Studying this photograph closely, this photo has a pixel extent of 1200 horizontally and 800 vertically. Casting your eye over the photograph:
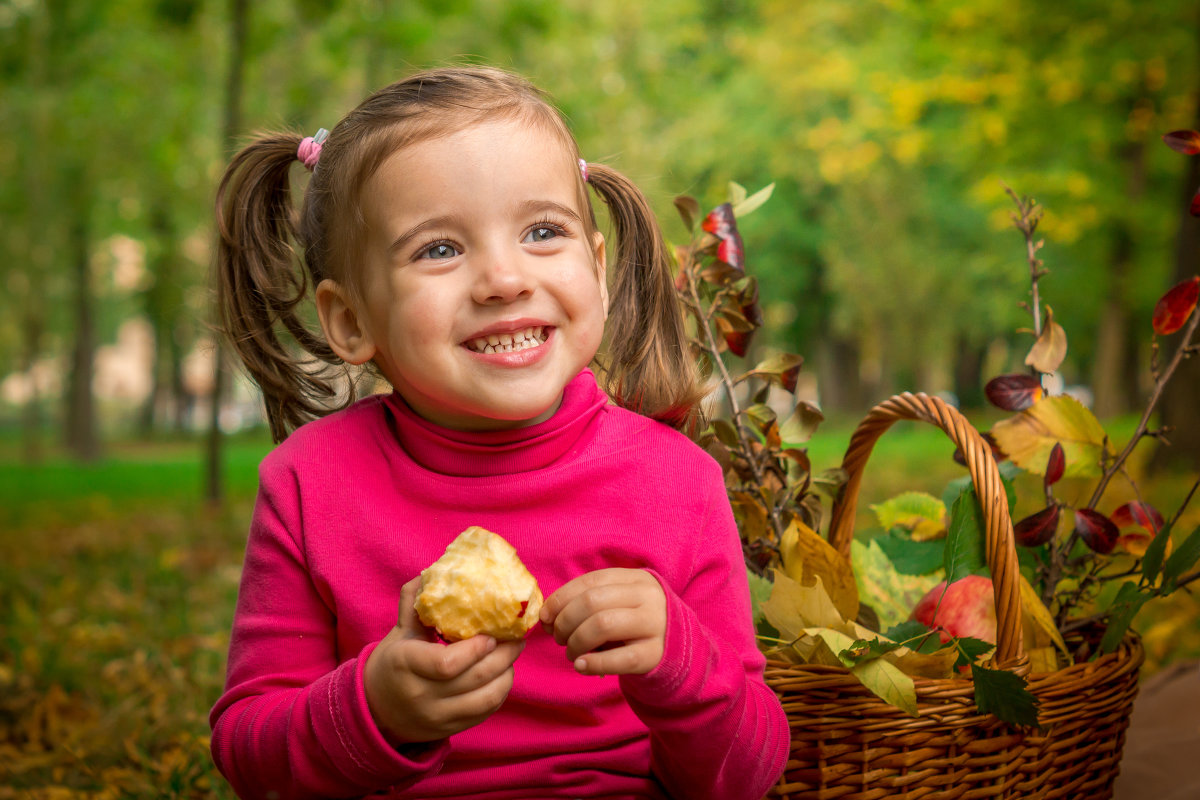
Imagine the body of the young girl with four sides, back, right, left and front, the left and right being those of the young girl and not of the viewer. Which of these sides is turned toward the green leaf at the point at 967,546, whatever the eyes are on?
left

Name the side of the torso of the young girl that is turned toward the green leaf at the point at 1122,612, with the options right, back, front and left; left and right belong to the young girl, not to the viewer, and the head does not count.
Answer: left

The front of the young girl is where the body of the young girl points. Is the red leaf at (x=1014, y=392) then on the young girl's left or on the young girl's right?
on the young girl's left

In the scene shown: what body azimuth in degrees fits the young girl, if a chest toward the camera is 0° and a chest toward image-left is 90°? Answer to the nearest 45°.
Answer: approximately 0°

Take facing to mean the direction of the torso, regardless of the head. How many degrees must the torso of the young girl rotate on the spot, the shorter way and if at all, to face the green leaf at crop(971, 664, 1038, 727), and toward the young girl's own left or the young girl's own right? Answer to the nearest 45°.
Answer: approximately 90° to the young girl's own left

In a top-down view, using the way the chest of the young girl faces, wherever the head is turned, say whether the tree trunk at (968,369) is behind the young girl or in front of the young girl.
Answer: behind
